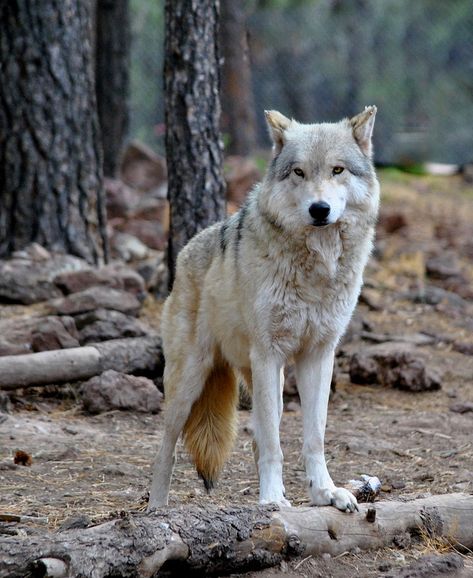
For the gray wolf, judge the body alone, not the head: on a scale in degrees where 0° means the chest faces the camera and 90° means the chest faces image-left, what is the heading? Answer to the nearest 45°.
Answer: approximately 315°

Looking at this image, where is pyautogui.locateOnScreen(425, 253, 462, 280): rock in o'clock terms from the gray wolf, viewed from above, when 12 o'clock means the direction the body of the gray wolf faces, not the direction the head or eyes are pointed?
The rock is roughly at 8 o'clock from the gray wolf.

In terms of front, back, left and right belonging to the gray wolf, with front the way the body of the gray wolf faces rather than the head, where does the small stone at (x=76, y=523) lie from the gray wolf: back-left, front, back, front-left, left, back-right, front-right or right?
right

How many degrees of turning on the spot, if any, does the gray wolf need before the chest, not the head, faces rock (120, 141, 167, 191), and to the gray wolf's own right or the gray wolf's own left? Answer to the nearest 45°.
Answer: approximately 135° to the gray wolf's own left

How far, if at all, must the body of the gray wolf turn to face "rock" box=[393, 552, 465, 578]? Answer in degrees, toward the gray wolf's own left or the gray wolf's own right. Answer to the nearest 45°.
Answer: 0° — it already faces it

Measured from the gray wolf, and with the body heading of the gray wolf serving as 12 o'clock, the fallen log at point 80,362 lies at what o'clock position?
The fallen log is roughly at 6 o'clock from the gray wolf.

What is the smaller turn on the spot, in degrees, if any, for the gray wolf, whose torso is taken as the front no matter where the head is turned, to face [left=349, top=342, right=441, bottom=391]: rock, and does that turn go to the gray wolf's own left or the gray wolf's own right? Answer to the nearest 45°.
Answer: approximately 135° to the gray wolf's own left

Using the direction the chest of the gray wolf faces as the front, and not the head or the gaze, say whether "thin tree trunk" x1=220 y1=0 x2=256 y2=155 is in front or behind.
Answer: behind

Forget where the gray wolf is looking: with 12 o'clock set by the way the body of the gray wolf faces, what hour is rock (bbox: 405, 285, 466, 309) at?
The rock is roughly at 8 o'clock from the gray wolf.

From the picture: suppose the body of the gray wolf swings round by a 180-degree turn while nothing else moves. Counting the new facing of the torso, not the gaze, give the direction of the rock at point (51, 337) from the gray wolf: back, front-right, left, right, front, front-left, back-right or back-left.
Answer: front

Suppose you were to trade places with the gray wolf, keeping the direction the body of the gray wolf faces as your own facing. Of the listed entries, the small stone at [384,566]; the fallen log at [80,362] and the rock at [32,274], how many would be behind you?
2
